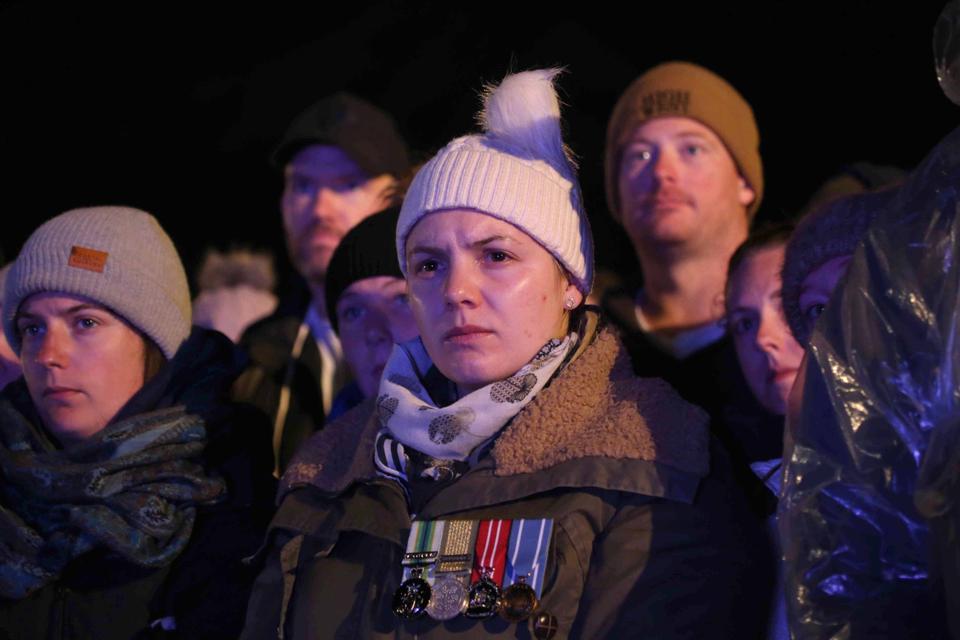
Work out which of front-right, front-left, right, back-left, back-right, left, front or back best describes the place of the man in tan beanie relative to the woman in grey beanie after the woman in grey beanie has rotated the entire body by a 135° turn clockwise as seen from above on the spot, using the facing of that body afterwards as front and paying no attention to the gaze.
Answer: right

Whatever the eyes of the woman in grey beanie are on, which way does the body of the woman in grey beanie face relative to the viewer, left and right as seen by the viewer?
facing the viewer and to the left of the viewer

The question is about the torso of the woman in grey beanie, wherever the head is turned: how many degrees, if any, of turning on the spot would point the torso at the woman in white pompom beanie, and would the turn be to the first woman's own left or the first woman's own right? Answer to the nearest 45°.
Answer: approximately 90° to the first woman's own left
